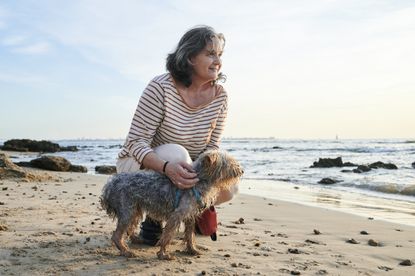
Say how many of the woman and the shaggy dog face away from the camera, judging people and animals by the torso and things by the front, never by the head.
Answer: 0

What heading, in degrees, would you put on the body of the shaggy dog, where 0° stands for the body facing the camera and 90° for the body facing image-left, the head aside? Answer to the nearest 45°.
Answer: approximately 270°

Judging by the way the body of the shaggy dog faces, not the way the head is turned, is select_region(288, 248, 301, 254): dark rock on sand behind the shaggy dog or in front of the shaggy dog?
in front

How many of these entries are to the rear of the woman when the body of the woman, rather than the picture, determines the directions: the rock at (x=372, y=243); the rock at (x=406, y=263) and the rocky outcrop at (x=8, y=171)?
1

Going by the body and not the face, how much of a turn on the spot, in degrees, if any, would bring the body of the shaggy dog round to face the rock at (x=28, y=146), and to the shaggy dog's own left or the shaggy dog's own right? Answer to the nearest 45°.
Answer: approximately 90° to the shaggy dog's own left
